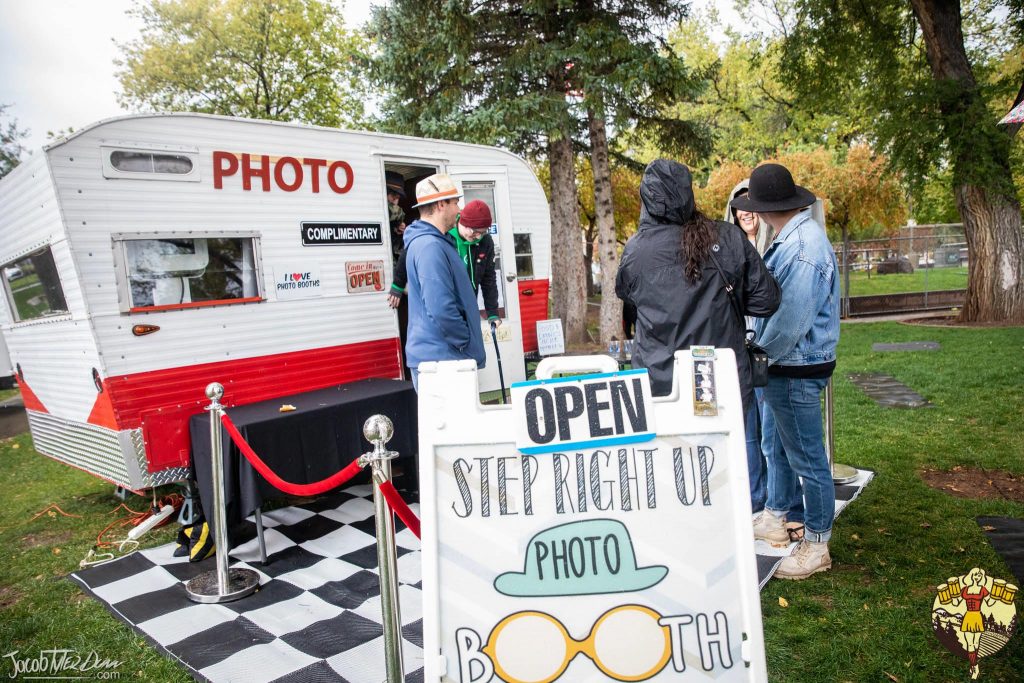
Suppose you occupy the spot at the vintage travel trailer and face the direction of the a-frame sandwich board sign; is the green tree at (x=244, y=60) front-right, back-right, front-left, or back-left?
back-left

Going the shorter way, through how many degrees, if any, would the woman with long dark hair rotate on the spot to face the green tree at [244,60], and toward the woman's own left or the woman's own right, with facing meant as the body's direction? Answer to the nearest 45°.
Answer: approximately 45° to the woman's own left

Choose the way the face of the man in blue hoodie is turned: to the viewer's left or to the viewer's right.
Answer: to the viewer's right

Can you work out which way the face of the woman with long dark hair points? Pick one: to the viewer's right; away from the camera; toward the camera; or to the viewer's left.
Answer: away from the camera

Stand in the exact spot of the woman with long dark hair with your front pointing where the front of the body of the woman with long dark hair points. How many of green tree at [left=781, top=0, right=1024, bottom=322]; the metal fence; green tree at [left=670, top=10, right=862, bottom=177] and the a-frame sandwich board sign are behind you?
1

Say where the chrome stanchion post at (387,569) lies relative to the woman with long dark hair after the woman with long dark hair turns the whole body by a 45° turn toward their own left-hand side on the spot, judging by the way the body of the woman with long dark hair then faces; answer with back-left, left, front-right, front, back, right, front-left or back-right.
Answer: left

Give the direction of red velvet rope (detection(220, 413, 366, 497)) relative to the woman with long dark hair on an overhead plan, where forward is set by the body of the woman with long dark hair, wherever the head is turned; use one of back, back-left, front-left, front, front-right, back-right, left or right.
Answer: left

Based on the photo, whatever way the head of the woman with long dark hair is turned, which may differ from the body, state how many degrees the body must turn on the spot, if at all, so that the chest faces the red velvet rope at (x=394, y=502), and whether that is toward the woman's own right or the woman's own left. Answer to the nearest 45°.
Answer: approximately 135° to the woman's own left

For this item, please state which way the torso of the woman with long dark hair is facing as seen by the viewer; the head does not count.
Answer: away from the camera

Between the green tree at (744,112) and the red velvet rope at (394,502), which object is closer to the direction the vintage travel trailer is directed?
the green tree
